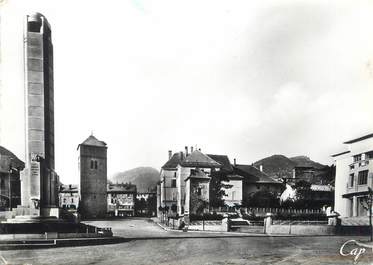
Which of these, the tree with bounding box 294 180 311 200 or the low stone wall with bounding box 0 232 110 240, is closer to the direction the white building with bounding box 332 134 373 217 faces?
the low stone wall

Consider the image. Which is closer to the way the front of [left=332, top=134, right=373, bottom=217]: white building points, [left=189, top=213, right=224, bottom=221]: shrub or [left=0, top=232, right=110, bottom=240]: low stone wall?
the low stone wall

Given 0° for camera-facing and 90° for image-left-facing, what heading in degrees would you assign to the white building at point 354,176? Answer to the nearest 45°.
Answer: approximately 45°

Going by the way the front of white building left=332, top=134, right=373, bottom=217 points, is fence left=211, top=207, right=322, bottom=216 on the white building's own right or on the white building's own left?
on the white building's own right

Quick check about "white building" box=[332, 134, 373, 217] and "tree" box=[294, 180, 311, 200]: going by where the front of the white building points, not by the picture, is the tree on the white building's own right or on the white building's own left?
on the white building's own right
